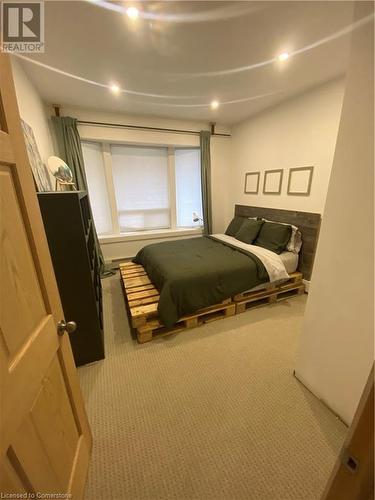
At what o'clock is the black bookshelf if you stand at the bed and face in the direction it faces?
The black bookshelf is roughly at 12 o'clock from the bed.

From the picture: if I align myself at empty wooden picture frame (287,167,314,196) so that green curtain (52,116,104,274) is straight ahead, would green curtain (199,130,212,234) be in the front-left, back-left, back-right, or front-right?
front-right

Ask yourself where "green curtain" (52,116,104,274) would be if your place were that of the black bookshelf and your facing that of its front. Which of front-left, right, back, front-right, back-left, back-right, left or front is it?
left

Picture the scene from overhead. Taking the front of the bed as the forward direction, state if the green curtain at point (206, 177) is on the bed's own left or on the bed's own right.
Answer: on the bed's own right

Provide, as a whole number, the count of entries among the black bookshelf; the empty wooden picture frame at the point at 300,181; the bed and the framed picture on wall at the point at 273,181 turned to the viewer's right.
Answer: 1

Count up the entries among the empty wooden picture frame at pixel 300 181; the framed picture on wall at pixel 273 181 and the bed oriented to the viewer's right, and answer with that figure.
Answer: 0

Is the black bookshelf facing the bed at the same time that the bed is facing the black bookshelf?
yes

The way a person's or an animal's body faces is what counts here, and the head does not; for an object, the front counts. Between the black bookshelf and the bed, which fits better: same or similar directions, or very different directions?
very different directions

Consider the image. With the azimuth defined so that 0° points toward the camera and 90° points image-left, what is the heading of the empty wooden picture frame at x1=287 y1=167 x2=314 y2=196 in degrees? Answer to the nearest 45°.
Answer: approximately 45°

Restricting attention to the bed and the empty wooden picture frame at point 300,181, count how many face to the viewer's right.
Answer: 0

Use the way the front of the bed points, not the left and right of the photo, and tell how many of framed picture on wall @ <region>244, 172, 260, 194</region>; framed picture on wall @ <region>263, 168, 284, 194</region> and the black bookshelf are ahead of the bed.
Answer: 1

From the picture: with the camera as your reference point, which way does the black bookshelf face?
facing to the right of the viewer

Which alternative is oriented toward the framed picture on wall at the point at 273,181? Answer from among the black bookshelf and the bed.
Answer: the black bookshelf
